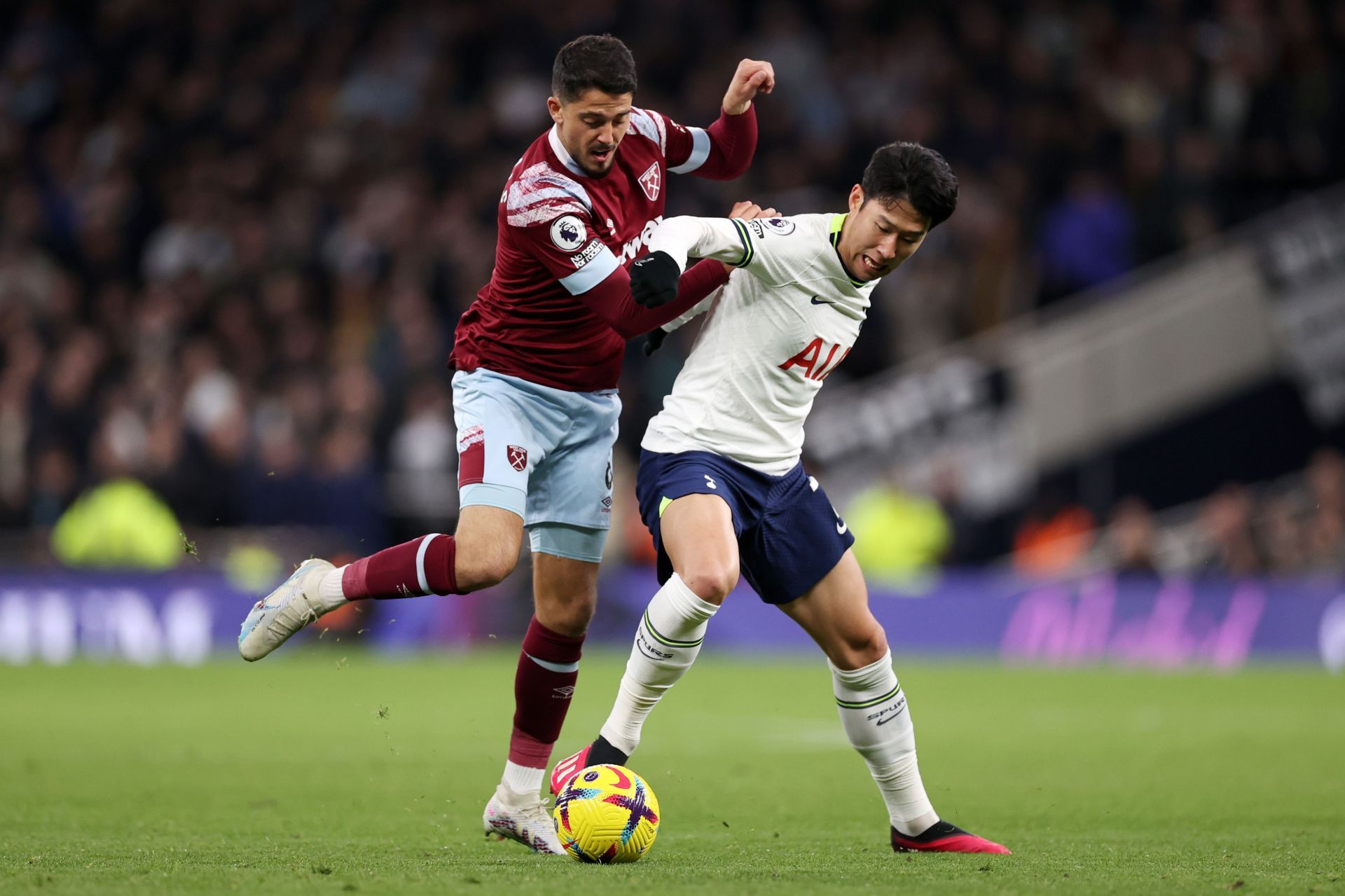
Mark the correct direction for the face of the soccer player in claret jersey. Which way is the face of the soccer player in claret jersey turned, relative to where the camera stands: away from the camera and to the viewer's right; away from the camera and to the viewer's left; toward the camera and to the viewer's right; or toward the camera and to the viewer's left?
toward the camera and to the viewer's right

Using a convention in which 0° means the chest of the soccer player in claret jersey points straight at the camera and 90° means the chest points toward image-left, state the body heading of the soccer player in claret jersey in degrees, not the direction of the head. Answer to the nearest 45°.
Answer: approximately 315°

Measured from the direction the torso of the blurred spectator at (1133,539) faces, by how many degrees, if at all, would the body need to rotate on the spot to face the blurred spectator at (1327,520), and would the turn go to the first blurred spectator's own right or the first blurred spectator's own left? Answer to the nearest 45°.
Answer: approximately 90° to the first blurred spectator's own left

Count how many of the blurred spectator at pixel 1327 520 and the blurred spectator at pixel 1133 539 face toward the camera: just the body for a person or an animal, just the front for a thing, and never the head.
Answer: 2

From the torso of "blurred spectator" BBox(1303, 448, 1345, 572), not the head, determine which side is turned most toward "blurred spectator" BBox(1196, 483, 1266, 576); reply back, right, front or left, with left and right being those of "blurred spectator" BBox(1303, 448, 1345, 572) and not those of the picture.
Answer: right

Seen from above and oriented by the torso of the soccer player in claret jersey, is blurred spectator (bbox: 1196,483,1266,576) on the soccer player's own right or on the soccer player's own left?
on the soccer player's own left
